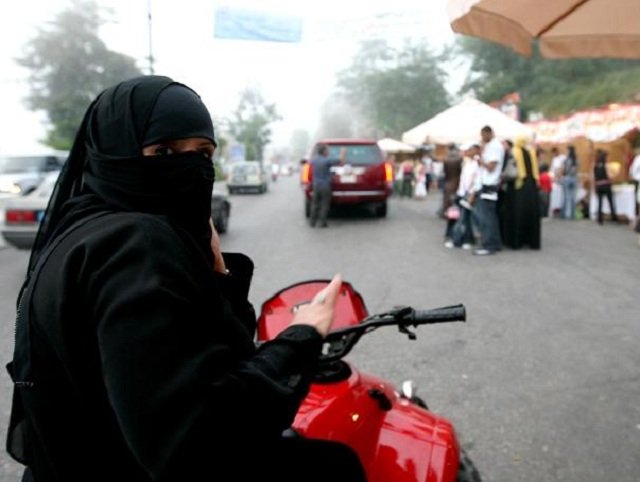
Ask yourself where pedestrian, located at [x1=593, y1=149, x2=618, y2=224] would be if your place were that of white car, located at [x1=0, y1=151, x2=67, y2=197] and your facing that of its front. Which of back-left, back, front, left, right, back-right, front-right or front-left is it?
left

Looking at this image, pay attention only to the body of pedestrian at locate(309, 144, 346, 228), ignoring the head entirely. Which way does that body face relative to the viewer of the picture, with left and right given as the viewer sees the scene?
facing away from the viewer and to the right of the viewer

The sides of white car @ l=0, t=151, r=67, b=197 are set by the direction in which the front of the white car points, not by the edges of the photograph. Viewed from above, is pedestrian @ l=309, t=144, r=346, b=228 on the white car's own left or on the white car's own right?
on the white car's own left

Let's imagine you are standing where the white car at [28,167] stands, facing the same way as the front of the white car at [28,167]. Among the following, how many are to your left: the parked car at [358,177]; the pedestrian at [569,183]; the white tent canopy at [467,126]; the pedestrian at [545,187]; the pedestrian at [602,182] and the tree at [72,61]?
5

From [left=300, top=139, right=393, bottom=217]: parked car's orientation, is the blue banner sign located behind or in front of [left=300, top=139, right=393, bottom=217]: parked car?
in front

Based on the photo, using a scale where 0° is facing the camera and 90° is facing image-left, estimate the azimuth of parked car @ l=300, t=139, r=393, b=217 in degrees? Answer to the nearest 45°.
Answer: approximately 180°

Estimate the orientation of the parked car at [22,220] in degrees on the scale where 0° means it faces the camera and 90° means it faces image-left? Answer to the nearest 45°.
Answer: approximately 225°

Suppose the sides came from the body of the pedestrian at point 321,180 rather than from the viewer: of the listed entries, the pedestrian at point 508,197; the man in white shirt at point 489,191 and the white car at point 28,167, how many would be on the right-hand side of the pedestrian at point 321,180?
2

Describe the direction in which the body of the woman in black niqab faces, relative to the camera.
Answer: to the viewer's right

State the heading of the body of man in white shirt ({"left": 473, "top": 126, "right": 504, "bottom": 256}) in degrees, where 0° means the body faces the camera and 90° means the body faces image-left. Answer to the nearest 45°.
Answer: approximately 90°

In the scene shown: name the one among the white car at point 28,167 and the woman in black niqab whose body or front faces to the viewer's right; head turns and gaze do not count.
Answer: the woman in black niqab

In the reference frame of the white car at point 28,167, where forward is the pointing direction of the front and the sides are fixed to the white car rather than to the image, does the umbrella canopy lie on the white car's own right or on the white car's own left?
on the white car's own left

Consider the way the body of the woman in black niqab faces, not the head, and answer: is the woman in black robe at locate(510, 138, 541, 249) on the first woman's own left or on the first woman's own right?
on the first woman's own left

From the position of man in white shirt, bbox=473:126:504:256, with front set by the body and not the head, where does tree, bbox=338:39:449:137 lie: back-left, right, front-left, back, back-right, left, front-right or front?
right
